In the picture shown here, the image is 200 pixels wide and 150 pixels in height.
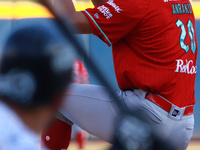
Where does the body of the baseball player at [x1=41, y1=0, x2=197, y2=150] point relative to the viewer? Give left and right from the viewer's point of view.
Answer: facing away from the viewer and to the left of the viewer

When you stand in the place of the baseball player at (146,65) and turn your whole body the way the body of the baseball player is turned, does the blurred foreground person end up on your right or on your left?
on your left

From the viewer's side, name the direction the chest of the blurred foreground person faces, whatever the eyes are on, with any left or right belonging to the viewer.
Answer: facing away from the viewer and to the right of the viewer

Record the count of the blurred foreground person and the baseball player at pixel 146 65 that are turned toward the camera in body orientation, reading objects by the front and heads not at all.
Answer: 0

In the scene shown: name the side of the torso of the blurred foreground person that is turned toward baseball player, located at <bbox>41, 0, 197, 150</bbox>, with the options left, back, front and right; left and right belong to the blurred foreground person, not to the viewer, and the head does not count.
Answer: front
